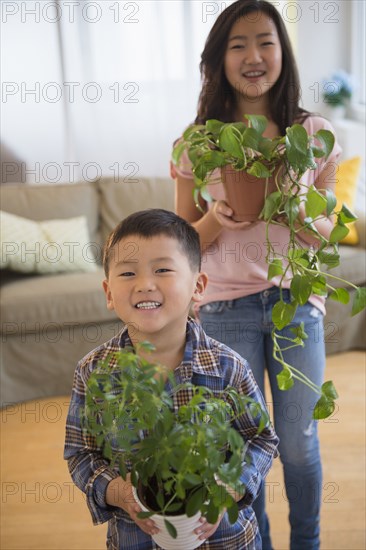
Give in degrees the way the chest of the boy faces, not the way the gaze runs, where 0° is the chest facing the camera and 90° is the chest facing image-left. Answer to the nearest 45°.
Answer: approximately 0°

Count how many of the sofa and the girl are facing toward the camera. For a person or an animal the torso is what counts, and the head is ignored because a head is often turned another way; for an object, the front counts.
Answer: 2

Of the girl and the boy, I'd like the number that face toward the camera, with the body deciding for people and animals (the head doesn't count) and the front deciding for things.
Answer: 2

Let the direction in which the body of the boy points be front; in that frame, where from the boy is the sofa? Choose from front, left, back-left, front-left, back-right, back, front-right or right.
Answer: back

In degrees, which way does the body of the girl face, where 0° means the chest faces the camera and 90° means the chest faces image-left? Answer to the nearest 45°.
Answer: approximately 0°

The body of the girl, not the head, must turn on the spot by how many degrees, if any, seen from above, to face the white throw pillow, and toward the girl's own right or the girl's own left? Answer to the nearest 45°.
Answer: approximately 135° to the girl's own right
